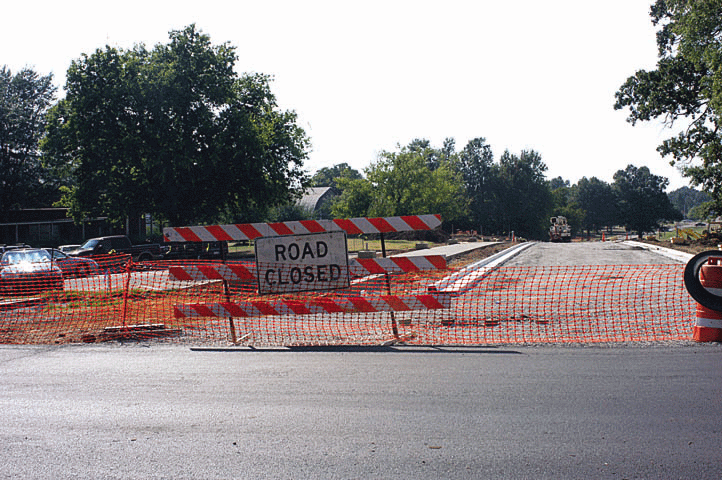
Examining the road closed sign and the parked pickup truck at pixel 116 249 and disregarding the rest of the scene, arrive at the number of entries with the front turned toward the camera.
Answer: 1

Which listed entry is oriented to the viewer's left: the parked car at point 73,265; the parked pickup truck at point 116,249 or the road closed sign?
the parked pickup truck at point 116,249

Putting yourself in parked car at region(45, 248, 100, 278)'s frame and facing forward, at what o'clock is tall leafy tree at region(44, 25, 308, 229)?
The tall leafy tree is roughly at 8 o'clock from the parked car.

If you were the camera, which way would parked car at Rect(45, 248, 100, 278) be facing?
facing the viewer and to the right of the viewer

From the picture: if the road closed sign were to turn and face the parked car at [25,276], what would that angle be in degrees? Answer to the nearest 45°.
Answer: approximately 135° to its right

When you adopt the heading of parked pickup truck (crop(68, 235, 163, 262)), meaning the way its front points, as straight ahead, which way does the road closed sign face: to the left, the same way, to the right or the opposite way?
to the left

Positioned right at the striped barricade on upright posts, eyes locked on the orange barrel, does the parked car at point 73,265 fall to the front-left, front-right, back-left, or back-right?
back-left

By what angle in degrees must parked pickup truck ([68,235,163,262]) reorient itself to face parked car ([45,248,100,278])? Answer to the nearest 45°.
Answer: approximately 90° to its left

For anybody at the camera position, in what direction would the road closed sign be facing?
facing the viewer

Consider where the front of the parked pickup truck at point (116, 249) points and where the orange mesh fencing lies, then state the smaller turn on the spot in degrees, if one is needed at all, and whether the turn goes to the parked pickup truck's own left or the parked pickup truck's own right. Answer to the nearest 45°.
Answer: approximately 90° to the parked pickup truck's own left

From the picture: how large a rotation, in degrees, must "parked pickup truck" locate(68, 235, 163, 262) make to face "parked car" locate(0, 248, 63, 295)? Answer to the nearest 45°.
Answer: approximately 90° to its left

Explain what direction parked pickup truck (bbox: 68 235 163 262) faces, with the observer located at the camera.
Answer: facing to the left of the viewer
